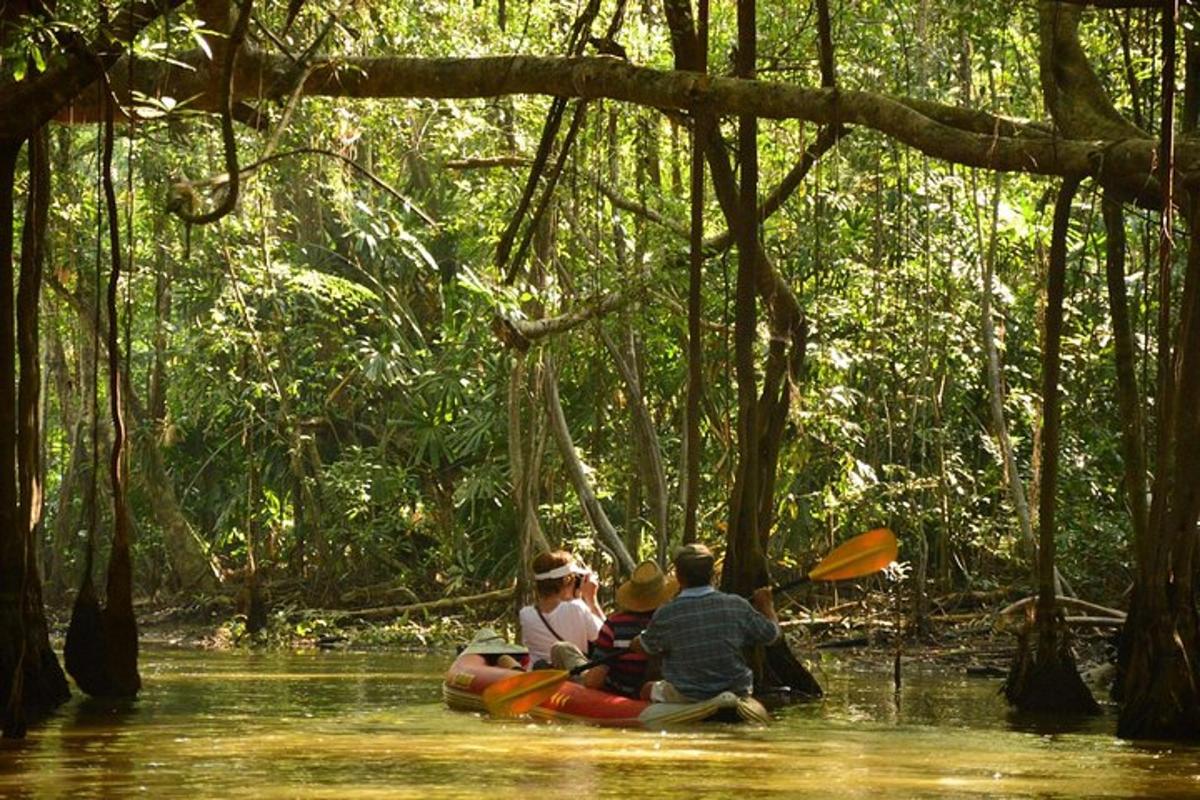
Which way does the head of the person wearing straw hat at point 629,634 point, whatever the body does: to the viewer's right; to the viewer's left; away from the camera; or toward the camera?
away from the camera

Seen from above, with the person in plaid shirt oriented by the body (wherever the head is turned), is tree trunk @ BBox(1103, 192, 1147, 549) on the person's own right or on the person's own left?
on the person's own right

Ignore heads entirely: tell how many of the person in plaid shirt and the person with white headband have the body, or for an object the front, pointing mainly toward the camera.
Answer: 0

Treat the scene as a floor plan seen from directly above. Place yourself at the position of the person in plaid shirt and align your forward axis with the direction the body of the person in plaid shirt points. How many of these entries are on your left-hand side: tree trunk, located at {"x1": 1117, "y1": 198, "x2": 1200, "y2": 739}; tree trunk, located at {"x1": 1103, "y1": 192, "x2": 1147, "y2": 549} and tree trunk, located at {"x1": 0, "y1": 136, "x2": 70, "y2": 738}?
1

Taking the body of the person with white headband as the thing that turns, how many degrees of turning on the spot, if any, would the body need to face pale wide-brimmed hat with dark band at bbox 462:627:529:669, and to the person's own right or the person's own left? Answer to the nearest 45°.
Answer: approximately 90° to the person's own left

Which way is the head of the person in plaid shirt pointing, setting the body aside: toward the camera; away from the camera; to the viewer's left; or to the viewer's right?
away from the camera

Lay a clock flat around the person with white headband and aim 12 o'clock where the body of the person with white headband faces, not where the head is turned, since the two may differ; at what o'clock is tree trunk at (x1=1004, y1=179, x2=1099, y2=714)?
The tree trunk is roughly at 2 o'clock from the person with white headband.

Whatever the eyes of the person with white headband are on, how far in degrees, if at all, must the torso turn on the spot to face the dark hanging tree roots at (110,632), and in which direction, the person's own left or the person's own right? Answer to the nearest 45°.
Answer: approximately 135° to the person's own left

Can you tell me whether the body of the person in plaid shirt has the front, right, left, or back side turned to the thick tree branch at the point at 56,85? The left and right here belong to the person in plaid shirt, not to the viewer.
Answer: left

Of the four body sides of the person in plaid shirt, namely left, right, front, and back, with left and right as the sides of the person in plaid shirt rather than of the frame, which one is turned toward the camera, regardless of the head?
back
